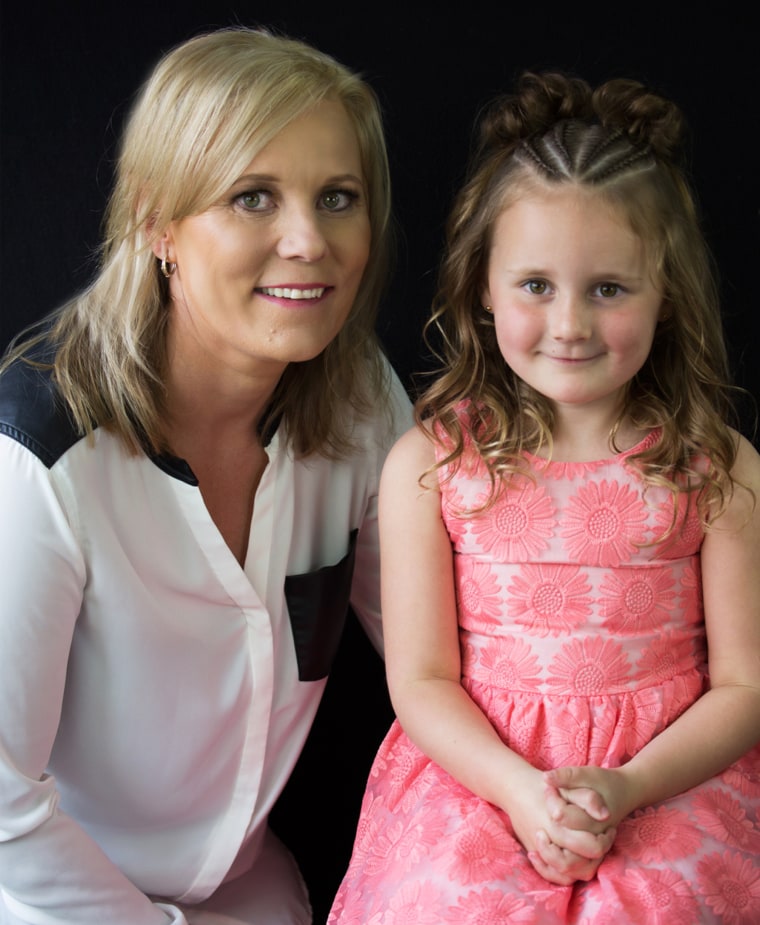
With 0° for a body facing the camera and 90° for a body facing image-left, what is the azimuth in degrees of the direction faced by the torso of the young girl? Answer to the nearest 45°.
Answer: approximately 0°

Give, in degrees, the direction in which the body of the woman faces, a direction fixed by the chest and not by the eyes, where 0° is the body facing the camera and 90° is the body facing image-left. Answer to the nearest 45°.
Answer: approximately 315°
